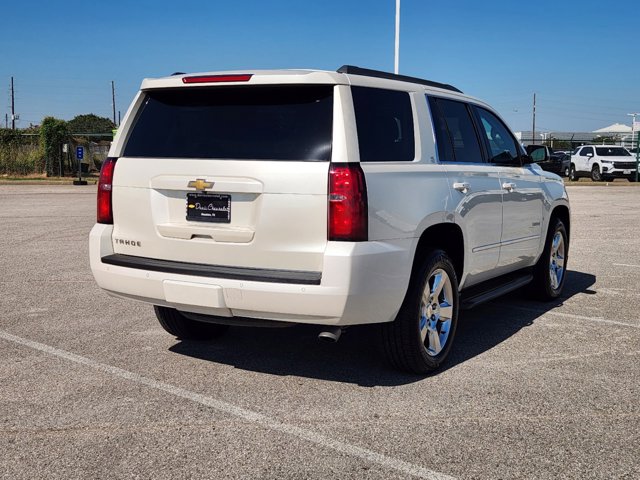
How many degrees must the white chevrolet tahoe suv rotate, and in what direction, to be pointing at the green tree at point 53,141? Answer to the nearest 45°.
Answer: approximately 90° to its left

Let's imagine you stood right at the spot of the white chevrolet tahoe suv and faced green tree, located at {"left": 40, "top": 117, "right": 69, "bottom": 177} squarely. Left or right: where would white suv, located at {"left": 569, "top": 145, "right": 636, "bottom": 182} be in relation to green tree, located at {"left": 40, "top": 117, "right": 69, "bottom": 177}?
right

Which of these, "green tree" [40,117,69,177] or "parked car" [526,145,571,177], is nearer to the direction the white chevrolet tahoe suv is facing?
the parked car

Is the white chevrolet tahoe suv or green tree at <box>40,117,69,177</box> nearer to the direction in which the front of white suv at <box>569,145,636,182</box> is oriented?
the white chevrolet tahoe suv

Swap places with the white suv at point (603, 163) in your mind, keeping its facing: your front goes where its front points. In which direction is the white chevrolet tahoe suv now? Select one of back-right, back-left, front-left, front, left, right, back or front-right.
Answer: front-right

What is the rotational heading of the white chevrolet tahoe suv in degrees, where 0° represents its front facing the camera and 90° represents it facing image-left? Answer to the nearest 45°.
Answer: approximately 225°

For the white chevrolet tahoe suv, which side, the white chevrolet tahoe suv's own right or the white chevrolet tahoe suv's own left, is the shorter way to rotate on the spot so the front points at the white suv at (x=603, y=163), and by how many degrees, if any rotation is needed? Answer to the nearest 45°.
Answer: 0° — it already faces it

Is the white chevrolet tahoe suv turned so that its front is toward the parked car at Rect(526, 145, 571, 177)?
yes
